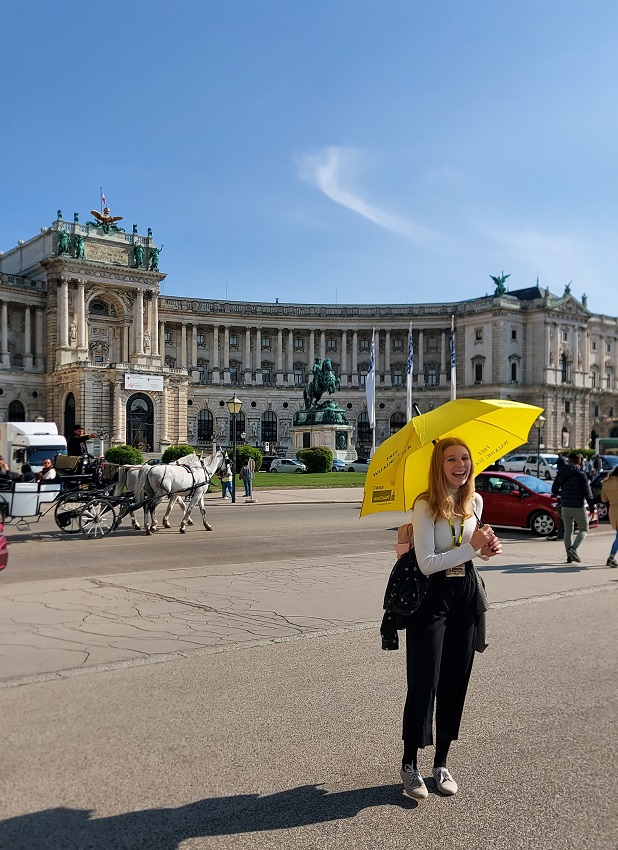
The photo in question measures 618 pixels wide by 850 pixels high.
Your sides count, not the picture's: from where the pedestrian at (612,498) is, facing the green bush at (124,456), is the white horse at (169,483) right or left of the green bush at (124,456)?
left

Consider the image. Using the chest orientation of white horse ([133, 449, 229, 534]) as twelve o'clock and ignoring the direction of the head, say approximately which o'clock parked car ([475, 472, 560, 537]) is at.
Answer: The parked car is roughly at 12 o'clock from the white horse.

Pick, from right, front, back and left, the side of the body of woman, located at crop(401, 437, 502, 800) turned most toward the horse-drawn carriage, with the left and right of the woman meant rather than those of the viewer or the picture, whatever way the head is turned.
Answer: back

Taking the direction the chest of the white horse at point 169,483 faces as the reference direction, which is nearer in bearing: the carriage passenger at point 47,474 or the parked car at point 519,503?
the parked car

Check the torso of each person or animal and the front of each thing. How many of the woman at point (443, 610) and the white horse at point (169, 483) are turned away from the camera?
0

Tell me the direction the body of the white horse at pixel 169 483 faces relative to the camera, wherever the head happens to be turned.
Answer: to the viewer's right

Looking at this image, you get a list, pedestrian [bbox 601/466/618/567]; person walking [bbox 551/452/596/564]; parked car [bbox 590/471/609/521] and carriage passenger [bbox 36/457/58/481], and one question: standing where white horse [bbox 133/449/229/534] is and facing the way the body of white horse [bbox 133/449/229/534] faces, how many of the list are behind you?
1

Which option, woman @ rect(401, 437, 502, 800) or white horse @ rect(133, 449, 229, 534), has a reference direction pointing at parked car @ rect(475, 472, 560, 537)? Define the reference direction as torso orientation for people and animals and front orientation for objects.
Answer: the white horse

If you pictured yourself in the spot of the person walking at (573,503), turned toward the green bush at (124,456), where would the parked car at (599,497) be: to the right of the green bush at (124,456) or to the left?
right

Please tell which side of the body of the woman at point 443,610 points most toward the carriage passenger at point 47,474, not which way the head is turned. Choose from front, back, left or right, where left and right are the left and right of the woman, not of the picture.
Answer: back

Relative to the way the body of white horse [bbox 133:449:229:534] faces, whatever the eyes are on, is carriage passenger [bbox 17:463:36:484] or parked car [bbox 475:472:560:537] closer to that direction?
the parked car

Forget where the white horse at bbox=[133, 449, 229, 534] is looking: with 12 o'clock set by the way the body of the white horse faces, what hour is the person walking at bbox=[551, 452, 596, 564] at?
The person walking is roughly at 1 o'clock from the white horse.

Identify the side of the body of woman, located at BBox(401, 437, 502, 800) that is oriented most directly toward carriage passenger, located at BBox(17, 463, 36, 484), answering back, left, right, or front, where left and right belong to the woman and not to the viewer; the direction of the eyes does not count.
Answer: back
